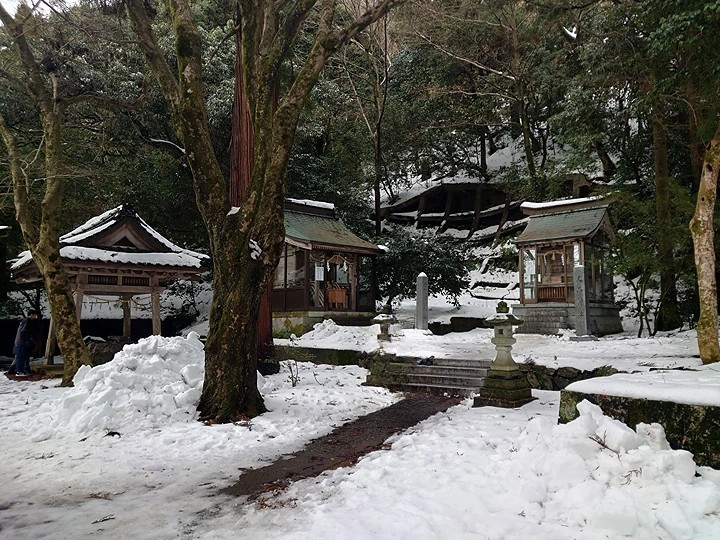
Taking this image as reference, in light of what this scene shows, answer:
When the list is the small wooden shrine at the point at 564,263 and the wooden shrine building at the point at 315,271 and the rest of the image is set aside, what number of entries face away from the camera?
0

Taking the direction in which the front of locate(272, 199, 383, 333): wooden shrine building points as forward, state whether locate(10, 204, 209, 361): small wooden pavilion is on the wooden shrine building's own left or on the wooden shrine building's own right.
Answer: on the wooden shrine building's own right

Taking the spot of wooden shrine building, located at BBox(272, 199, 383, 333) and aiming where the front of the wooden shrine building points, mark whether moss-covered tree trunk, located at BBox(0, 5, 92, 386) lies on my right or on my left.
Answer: on my right

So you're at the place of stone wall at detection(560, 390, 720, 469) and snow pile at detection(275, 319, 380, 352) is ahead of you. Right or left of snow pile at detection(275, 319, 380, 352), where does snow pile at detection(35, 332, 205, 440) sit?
left

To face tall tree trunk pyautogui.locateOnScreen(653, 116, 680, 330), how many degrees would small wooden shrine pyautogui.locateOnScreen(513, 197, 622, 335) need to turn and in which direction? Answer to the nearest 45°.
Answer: approximately 90° to its left

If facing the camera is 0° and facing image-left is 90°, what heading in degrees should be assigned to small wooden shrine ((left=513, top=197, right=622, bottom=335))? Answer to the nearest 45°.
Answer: approximately 45°

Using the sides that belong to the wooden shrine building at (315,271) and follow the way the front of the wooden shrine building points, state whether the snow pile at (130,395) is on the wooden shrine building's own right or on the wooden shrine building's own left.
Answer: on the wooden shrine building's own right
